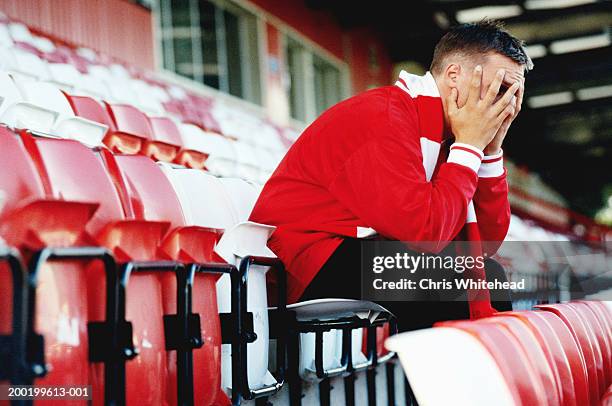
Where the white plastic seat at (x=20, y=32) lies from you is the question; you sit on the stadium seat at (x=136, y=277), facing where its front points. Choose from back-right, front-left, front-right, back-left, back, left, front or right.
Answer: back-left

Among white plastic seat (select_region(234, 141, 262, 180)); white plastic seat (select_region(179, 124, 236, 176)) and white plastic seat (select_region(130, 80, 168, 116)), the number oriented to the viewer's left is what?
0

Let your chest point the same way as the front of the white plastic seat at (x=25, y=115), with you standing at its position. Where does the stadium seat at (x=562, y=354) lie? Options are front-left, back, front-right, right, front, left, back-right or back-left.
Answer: front

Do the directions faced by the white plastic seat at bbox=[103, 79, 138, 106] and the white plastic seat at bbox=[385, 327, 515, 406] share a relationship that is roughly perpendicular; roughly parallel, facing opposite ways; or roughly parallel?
roughly parallel

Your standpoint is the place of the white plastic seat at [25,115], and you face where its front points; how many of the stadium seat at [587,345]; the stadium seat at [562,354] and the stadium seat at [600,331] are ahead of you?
3

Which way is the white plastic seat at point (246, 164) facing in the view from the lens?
facing the viewer and to the right of the viewer

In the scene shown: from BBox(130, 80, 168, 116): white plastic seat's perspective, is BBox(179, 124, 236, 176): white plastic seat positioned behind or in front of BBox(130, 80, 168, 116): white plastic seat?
in front

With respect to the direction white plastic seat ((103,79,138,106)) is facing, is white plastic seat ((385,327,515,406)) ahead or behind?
ahead

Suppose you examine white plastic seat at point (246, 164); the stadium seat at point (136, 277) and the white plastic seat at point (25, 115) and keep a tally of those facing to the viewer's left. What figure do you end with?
0

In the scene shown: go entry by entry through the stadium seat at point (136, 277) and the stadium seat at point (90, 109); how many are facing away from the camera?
0

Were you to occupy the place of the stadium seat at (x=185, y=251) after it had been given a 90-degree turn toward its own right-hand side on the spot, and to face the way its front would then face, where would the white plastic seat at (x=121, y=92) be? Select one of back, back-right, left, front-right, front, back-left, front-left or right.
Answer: back-right

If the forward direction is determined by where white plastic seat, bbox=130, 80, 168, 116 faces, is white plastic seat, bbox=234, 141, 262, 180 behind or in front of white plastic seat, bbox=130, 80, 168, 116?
in front

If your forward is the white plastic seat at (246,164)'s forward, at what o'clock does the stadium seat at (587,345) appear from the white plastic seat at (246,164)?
The stadium seat is roughly at 1 o'clock from the white plastic seat.

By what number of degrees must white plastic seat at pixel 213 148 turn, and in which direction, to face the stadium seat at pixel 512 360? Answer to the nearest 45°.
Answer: approximately 45° to its right

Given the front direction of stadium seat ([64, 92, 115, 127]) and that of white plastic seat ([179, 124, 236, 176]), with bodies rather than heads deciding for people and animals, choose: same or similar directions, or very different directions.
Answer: same or similar directions
